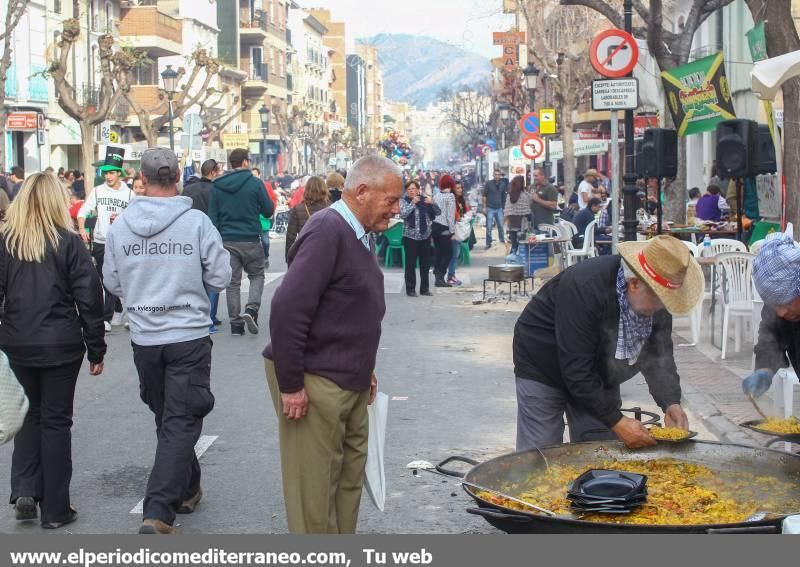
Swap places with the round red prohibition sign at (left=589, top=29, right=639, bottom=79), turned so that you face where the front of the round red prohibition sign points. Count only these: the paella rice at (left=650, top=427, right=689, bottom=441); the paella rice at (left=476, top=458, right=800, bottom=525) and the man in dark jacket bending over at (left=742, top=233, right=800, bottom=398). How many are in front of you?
3

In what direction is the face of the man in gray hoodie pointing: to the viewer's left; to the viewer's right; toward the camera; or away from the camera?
away from the camera

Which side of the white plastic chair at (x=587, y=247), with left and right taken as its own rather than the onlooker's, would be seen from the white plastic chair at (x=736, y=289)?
left

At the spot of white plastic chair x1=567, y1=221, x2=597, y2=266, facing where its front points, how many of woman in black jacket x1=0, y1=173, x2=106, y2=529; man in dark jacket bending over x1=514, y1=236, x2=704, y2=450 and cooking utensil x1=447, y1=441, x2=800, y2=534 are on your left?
3

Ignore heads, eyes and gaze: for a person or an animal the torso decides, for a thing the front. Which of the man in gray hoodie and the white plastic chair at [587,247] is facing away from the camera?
the man in gray hoodie

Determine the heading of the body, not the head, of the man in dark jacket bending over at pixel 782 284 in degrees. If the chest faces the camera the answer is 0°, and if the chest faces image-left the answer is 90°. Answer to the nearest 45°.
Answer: approximately 45°

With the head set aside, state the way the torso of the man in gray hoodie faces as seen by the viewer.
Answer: away from the camera

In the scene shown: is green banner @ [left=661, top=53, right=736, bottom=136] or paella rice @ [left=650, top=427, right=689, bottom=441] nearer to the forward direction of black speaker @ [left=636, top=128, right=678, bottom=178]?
the paella rice

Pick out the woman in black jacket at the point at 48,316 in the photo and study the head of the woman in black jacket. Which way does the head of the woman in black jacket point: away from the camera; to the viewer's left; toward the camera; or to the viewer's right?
away from the camera

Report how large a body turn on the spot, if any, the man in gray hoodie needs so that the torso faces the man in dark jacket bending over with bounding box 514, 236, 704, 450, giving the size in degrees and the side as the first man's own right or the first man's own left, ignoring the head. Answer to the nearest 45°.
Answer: approximately 135° to the first man's own right

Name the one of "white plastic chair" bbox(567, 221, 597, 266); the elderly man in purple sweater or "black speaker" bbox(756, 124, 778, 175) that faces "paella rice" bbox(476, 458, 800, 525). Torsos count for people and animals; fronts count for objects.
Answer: the elderly man in purple sweater

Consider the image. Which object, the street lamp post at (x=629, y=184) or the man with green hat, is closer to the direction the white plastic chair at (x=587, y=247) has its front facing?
the man with green hat

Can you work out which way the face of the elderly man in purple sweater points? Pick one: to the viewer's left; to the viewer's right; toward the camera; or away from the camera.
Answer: to the viewer's right
